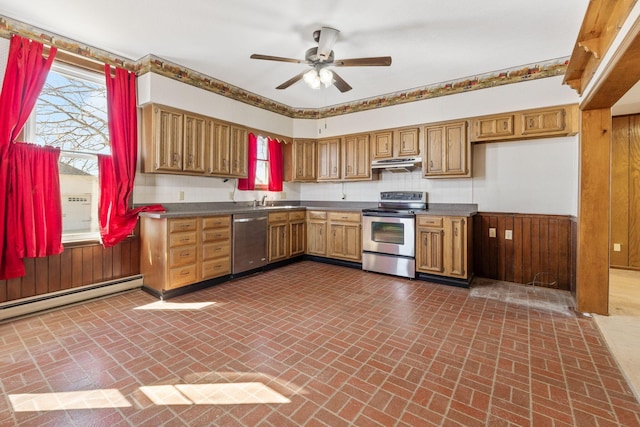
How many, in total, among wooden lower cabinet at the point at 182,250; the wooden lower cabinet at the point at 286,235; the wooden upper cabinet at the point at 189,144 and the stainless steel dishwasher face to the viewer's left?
0

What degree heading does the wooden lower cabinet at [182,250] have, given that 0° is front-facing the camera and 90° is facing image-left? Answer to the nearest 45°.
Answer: approximately 315°

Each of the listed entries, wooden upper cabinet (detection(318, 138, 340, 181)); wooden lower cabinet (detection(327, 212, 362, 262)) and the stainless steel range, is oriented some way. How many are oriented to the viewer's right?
0

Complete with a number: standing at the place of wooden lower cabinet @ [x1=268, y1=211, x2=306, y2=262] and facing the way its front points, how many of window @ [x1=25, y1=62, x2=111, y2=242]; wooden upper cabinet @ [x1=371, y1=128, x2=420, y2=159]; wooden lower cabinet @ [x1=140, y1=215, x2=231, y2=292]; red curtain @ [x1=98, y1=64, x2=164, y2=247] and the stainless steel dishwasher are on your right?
4

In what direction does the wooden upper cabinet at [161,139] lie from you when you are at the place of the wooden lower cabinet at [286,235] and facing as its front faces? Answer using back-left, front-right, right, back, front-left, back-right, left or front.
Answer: right

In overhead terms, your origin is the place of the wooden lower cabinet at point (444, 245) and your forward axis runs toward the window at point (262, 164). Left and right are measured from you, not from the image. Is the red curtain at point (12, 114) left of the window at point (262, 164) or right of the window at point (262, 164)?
left

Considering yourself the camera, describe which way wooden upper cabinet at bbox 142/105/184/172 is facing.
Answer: facing the viewer and to the right of the viewer

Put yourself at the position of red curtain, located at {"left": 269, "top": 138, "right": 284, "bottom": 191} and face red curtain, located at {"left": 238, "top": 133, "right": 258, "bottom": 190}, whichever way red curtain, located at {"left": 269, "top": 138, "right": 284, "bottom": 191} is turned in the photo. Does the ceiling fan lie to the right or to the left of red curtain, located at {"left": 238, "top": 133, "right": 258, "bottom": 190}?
left

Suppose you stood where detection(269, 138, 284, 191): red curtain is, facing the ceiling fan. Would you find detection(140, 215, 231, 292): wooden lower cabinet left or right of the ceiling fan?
right

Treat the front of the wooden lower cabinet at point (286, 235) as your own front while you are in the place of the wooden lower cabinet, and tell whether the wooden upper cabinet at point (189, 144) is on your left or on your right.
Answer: on your right

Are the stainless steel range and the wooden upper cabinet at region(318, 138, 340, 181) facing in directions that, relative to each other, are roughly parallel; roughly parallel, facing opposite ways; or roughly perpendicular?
roughly parallel

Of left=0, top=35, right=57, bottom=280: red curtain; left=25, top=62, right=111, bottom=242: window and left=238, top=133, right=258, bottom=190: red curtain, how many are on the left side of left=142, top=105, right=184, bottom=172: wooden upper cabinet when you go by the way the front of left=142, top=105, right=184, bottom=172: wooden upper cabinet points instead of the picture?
1

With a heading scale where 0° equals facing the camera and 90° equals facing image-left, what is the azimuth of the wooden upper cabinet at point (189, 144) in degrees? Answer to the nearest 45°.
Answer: approximately 315°
